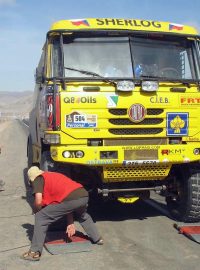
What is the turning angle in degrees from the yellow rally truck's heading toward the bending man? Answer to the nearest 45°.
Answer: approximately 45° to its right

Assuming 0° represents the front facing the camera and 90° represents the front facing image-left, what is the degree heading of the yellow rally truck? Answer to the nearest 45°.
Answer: approximately 0°
